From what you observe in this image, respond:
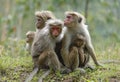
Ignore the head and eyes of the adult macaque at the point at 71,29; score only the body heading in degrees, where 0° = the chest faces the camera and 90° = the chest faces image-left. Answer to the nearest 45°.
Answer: approximately 45°

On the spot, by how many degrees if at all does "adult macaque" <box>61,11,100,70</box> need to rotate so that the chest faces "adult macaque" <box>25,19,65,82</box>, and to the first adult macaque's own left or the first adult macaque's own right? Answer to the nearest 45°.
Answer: approximately 45° to the first adult macaque's own right
